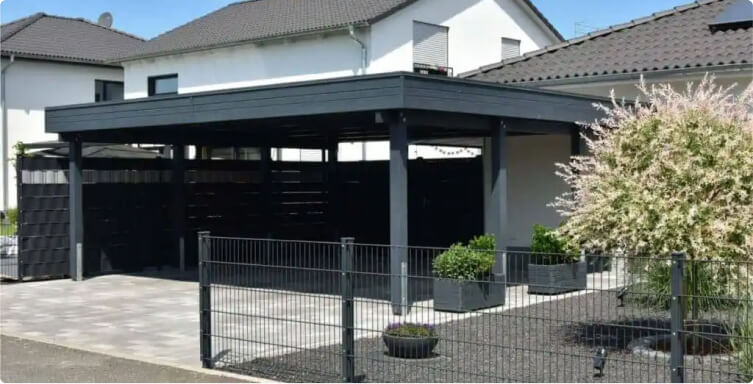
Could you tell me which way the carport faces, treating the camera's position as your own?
facing the viewer and to the left of the viewer

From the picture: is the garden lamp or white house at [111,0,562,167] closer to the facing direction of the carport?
the garden lamp

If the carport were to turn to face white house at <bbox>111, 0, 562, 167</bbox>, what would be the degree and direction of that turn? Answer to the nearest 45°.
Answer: approximately 135° to its right

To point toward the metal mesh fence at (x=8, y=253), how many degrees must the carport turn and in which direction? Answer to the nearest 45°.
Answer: approximately 90° to its right

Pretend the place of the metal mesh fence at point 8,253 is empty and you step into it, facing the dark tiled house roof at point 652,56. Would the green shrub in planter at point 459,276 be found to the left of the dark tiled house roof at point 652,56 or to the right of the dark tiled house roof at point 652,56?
right

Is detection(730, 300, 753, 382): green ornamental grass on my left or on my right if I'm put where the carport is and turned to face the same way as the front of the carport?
on my left

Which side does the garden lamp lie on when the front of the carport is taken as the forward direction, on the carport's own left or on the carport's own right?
on the carport's own left

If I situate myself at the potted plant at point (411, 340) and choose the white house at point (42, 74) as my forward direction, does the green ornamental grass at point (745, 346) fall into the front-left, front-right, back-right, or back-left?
back-right

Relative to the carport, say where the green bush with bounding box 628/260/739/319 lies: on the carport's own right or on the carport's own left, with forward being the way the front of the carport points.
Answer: on the carport's own left

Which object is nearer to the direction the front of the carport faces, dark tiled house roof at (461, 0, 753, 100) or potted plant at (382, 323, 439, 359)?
the potted plant
